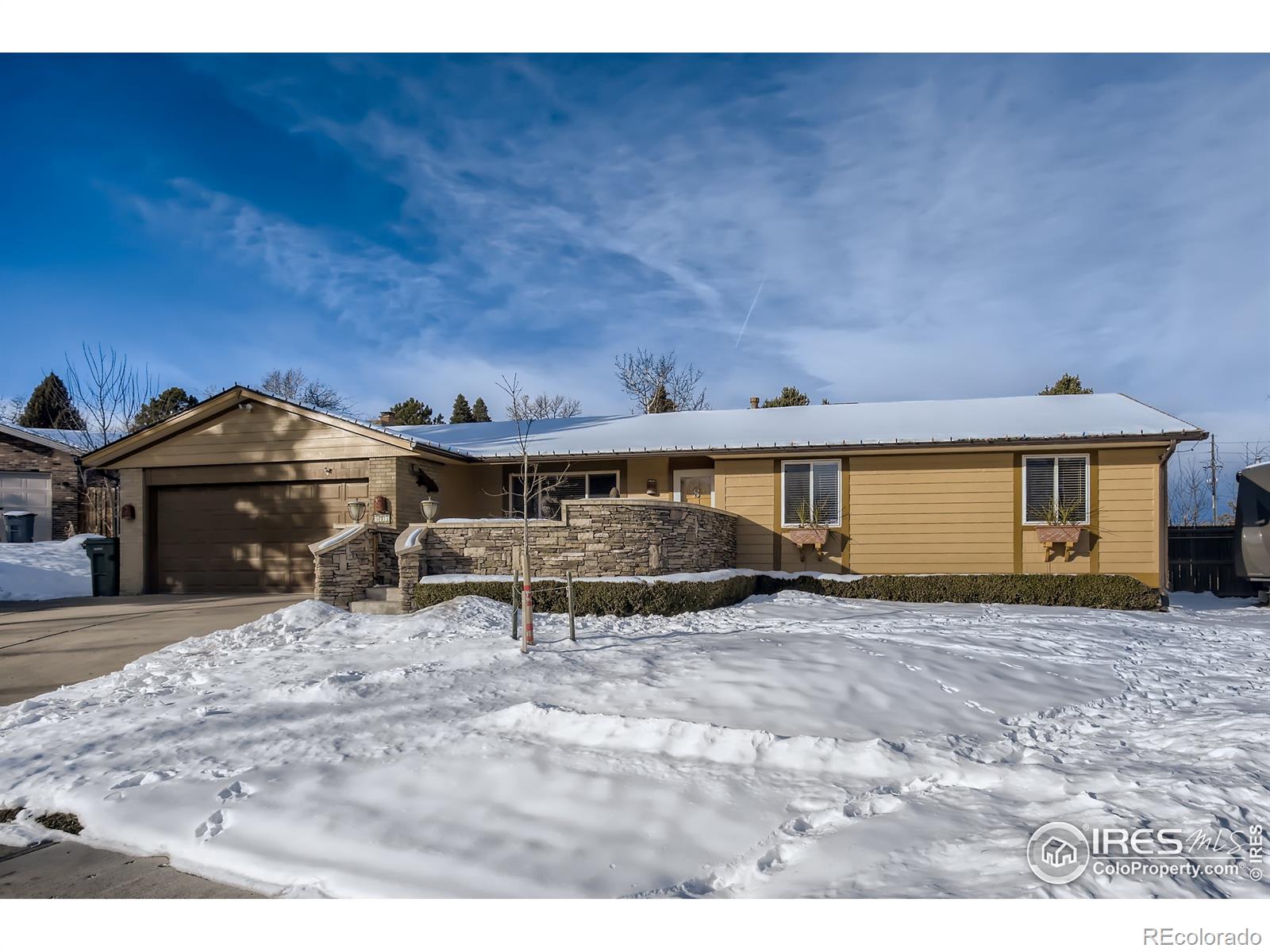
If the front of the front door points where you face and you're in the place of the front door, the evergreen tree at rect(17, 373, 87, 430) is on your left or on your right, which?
on your right

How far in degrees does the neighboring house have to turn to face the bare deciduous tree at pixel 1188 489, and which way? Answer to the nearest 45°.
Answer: approximately 90° to its left

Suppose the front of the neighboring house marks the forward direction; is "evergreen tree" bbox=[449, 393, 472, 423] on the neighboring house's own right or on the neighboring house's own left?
on the neighboring house's own left

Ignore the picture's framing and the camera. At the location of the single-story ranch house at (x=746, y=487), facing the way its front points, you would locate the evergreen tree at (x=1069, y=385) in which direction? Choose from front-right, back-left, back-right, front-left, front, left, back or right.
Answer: back-left

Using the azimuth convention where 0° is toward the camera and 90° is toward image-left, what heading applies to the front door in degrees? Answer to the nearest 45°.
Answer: approximately 0°

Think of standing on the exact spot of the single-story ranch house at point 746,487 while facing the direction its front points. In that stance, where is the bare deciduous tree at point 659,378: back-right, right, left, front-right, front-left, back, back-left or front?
back

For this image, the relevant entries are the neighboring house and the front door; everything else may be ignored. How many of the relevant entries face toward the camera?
2

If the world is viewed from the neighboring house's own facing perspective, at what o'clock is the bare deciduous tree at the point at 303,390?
The bare deciduous tree is roughly at 7 o'clock from the neighboring house.

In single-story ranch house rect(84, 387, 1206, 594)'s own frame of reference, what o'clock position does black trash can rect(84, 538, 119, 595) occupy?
The black trash can is roughly at 3 o'clock from the single-story ranch house.
